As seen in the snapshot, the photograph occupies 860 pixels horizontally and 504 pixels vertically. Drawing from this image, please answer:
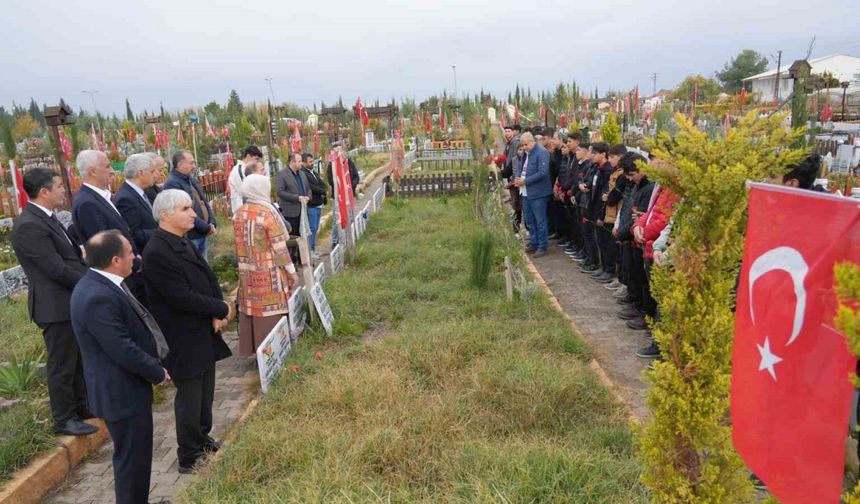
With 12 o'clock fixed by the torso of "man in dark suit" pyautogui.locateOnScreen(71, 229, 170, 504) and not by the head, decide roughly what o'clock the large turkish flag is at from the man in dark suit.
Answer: The large turkish flag is roughly at 2 o'clock from the man in dark suit.

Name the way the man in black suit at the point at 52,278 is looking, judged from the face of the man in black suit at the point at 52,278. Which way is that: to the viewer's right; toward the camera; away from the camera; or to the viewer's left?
to the viewer's right

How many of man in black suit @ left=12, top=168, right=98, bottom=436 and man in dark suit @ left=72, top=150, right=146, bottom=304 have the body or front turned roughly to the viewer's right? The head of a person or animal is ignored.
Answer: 2

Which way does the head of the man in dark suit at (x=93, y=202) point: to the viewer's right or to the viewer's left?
to the viewer's right

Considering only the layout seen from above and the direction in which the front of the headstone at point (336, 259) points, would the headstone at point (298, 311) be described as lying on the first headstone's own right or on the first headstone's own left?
on the first headstone's own right

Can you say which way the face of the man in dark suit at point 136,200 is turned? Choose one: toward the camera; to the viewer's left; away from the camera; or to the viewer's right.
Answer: to the viewer's right

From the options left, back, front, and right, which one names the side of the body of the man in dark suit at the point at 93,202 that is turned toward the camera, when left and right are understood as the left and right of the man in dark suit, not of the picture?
right

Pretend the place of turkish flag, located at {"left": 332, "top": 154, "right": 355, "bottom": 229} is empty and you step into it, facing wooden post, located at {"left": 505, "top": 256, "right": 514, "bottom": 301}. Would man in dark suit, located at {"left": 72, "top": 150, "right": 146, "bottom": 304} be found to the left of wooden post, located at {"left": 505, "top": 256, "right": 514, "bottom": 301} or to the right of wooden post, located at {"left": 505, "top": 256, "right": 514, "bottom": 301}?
right

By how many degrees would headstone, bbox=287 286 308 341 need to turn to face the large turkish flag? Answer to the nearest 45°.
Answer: approximately 45° to its right

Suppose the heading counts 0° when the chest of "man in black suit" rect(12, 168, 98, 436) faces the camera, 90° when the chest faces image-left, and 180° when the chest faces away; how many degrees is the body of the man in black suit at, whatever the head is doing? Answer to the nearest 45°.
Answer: approximately 270°

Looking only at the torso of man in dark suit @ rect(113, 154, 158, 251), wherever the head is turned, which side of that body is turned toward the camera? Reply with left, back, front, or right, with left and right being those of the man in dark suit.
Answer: right
